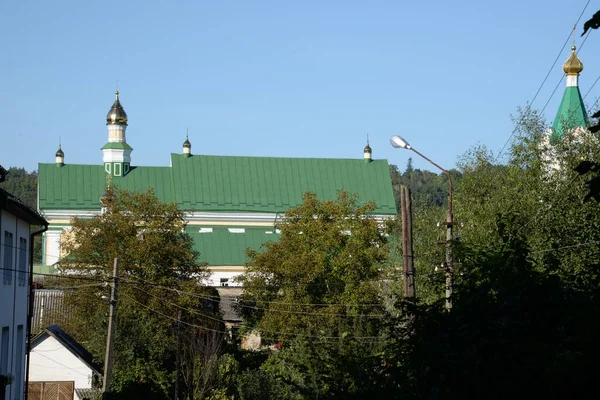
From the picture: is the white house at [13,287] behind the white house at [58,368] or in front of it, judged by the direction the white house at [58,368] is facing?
in front

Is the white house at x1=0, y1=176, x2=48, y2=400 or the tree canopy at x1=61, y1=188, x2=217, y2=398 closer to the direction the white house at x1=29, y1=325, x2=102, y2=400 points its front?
the white house

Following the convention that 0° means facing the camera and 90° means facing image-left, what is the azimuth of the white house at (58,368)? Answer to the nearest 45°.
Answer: approximately 0°

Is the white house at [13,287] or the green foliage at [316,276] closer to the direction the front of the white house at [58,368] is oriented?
the white house

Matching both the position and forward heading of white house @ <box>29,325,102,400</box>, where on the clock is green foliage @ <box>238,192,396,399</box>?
The green foliage is roughly at 8 o'clock from the white house.

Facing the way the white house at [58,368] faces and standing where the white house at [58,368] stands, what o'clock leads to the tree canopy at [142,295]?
The tree canopy is roughly at 7 o'clock from the white house.
